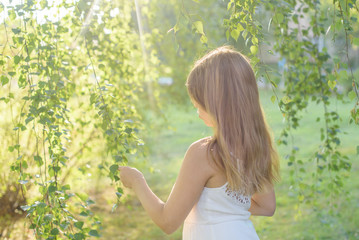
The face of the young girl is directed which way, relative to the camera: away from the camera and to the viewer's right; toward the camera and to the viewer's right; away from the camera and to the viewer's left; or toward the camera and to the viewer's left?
away from the camera and to the viewer's left

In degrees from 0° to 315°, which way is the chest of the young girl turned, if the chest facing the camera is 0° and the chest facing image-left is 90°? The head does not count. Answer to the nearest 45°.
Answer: approximately 135°
